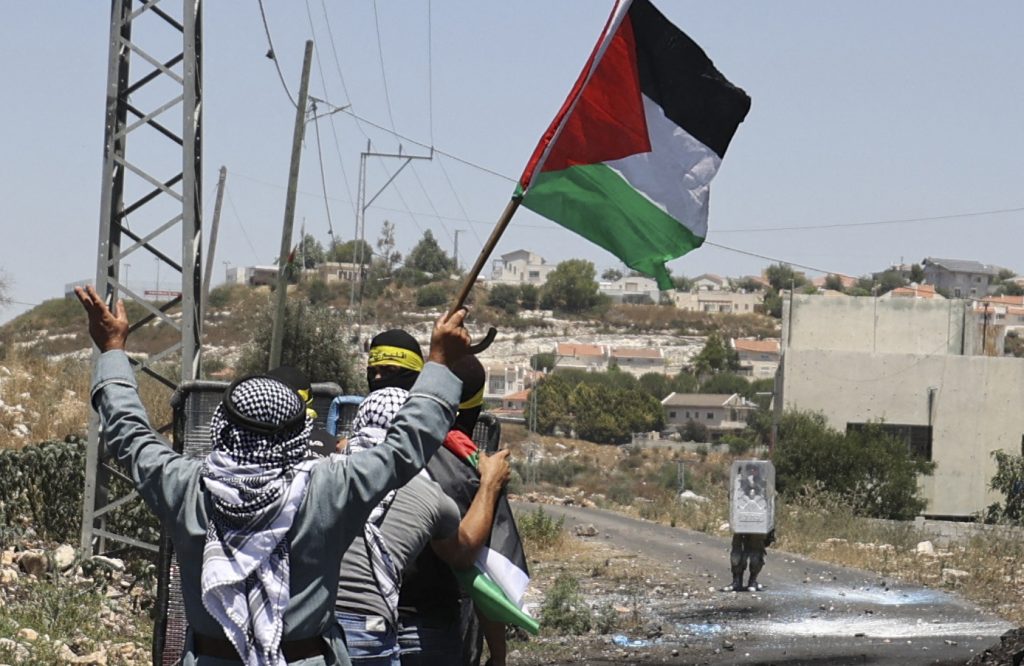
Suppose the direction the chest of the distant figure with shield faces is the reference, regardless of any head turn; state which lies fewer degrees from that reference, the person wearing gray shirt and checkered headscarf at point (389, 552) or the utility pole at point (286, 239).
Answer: the person wearing gray shirt and checkered headscarf

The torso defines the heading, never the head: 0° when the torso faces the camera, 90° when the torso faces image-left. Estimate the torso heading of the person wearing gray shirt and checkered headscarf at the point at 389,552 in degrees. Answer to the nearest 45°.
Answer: approximately 225°

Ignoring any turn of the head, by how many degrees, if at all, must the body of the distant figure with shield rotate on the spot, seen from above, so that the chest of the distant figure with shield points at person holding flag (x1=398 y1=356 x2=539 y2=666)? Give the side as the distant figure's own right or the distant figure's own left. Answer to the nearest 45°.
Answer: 0° — they already face them

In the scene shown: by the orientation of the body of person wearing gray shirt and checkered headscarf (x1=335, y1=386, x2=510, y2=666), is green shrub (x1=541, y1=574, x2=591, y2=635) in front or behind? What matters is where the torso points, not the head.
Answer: in front

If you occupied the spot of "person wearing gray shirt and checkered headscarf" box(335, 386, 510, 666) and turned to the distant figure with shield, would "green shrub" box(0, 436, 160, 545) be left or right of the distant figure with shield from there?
left

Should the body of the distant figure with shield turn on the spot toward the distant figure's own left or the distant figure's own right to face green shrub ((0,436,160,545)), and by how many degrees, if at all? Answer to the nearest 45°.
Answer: approximately 45° to the distant figure's own right

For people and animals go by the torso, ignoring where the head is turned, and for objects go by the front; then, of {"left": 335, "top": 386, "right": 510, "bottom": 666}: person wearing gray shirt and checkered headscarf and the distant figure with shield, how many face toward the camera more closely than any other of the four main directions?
1

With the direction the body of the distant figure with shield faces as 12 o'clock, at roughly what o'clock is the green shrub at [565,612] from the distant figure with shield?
The green shrub is roughly at 1 o'clock from the distant figure with shield.

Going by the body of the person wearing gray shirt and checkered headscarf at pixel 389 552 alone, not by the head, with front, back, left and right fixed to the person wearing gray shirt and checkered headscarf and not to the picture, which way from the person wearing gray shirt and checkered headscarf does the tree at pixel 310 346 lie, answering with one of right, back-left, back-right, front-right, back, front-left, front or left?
front-left

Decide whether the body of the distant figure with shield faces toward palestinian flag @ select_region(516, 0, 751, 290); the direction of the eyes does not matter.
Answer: yes

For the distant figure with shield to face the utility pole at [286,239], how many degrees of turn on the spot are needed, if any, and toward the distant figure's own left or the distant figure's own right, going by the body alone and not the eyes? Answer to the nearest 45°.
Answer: approximately 135° to the distant figure's own right
